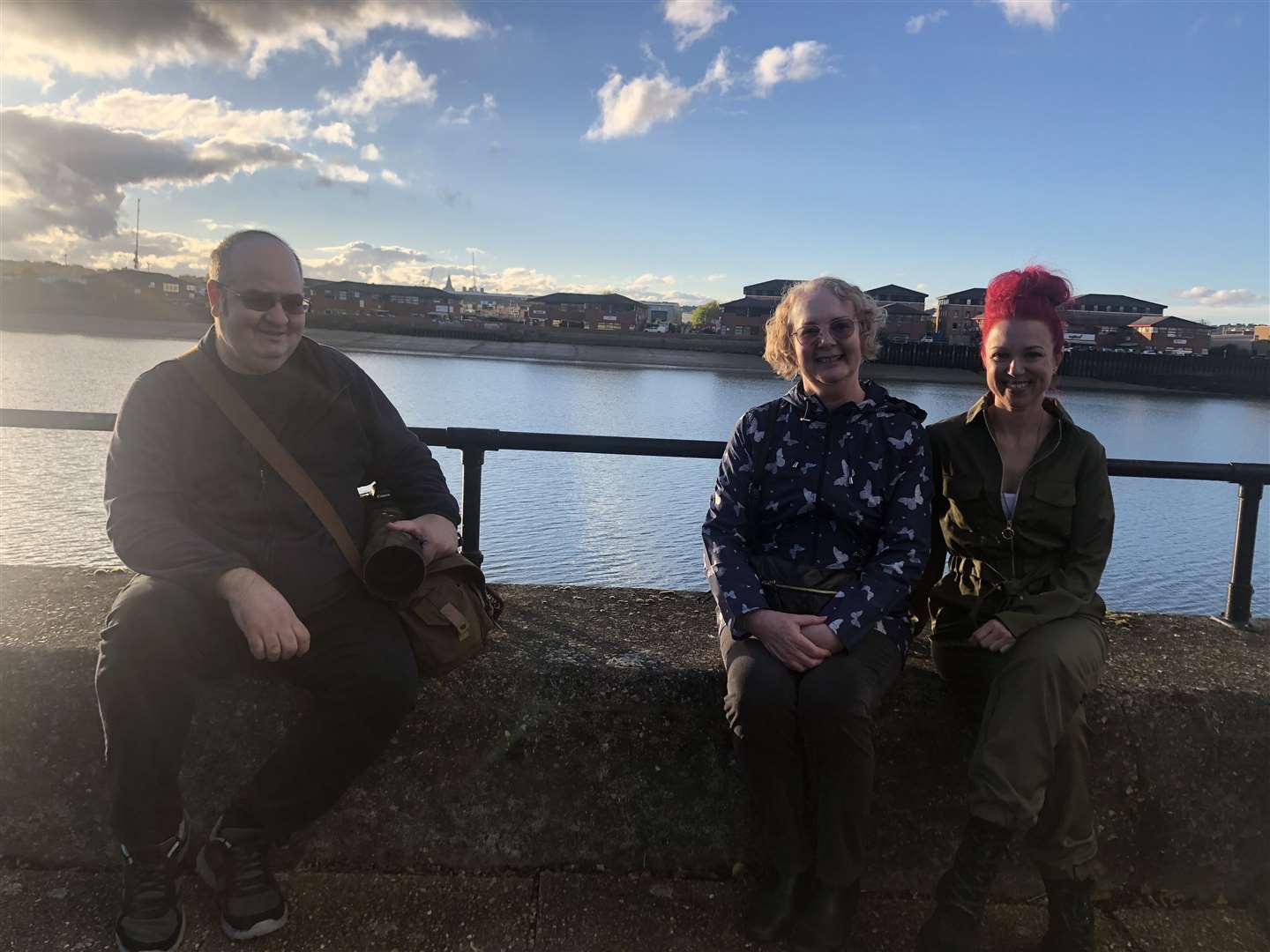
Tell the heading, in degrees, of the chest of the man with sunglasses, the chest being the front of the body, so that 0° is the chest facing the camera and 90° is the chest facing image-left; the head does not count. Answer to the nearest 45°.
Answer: approximately 0°

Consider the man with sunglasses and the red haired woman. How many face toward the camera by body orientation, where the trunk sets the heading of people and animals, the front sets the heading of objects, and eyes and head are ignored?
2

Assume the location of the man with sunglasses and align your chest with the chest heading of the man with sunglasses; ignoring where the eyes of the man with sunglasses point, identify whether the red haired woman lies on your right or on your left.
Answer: on your left

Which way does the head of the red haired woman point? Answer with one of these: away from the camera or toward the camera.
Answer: toward the camera

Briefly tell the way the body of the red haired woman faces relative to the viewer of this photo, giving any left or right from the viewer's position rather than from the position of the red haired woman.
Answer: facing the viewer

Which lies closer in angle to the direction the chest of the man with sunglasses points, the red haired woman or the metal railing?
the red haired woman
